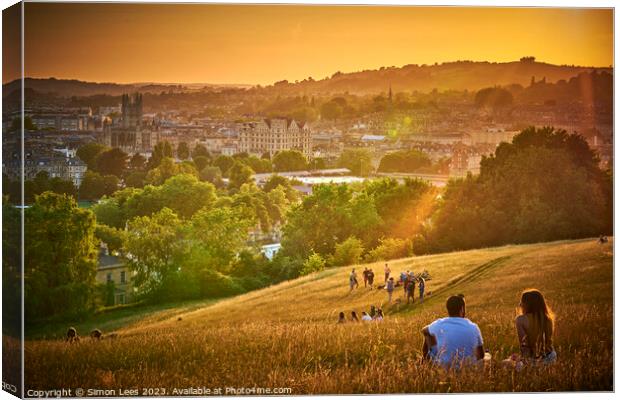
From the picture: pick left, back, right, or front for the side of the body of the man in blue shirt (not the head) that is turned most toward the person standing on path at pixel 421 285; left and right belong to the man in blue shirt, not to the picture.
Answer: front

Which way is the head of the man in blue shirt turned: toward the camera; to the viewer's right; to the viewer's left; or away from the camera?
away from the camera

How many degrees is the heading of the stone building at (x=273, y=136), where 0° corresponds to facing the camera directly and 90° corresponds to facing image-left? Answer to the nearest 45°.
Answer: approximately 0°

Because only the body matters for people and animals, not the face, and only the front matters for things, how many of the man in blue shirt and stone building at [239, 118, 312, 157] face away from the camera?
1

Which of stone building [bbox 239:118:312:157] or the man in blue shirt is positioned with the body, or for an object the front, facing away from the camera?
the man in blue shirt

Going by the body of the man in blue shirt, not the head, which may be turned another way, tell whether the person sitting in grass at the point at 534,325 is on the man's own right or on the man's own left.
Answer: on the man's own right

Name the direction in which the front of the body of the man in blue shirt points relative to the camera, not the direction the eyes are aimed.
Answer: away from the camera

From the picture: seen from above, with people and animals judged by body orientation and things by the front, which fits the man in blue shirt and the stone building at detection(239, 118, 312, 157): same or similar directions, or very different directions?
very different directions

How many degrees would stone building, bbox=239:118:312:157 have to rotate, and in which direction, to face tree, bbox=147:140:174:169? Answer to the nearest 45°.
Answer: approximately 90° to its right

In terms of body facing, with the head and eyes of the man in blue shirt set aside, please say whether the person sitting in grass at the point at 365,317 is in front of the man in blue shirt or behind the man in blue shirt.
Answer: in front
